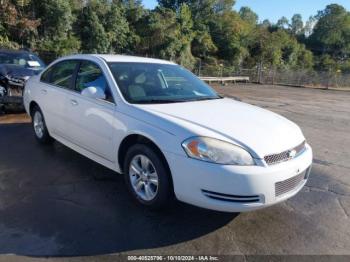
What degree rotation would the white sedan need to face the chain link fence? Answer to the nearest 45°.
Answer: approximately 135° to its left

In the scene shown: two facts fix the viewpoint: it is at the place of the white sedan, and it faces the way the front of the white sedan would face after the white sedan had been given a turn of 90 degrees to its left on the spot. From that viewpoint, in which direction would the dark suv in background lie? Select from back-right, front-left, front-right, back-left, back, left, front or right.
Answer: left

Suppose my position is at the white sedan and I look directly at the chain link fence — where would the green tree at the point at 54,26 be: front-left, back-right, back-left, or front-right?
front-left

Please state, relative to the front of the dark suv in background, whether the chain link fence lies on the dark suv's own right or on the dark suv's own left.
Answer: on the dark suv's own left

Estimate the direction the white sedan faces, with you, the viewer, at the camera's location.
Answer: facing the viewer and to the right of the viewer

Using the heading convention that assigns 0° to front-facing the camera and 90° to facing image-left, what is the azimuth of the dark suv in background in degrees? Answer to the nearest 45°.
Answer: approximately 315°

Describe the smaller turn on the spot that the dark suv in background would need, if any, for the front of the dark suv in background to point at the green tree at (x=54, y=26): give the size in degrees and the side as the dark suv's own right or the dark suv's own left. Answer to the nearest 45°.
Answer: approximately 135° to the dark suv's own left

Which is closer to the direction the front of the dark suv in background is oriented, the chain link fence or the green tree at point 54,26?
the chain link fence
